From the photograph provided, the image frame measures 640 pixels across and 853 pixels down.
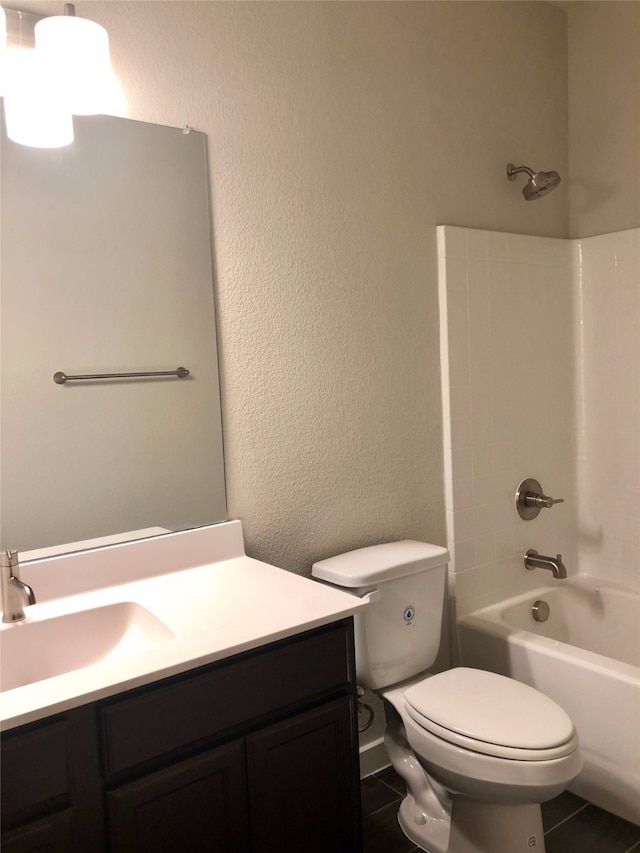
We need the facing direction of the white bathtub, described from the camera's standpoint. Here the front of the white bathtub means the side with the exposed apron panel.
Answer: facing the viewer and to the left of the viewer

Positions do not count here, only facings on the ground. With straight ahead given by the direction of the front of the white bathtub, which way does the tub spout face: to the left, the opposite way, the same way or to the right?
to the left

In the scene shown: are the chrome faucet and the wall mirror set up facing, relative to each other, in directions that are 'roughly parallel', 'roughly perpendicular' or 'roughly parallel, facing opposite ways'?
roughly parallel

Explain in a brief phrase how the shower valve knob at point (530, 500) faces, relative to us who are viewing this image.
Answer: facing the viewer and to the right of the viewer

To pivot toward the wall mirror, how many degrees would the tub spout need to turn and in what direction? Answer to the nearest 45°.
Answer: approximately 90° to its right

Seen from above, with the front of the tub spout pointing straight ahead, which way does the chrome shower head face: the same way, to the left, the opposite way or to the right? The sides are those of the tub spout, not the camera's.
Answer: the same way

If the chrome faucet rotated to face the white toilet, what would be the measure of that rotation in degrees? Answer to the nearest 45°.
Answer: approximately 45° to its left

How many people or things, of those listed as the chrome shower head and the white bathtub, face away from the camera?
0

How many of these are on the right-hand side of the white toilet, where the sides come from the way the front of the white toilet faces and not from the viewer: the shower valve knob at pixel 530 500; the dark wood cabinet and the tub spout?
1

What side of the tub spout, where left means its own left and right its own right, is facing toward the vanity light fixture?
right

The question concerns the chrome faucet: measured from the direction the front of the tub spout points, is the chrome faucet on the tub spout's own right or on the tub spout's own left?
on the tub spout's own right

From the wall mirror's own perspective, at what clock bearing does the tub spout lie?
The tub spout is roughly at 10 o'clock from the wall mirror.

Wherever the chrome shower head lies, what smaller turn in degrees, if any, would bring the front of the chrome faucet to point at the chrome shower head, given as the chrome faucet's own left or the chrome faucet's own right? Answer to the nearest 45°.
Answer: approximately 45° to the chrome faucet's own left

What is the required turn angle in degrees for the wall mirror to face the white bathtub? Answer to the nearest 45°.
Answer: approximately 45° to its left
